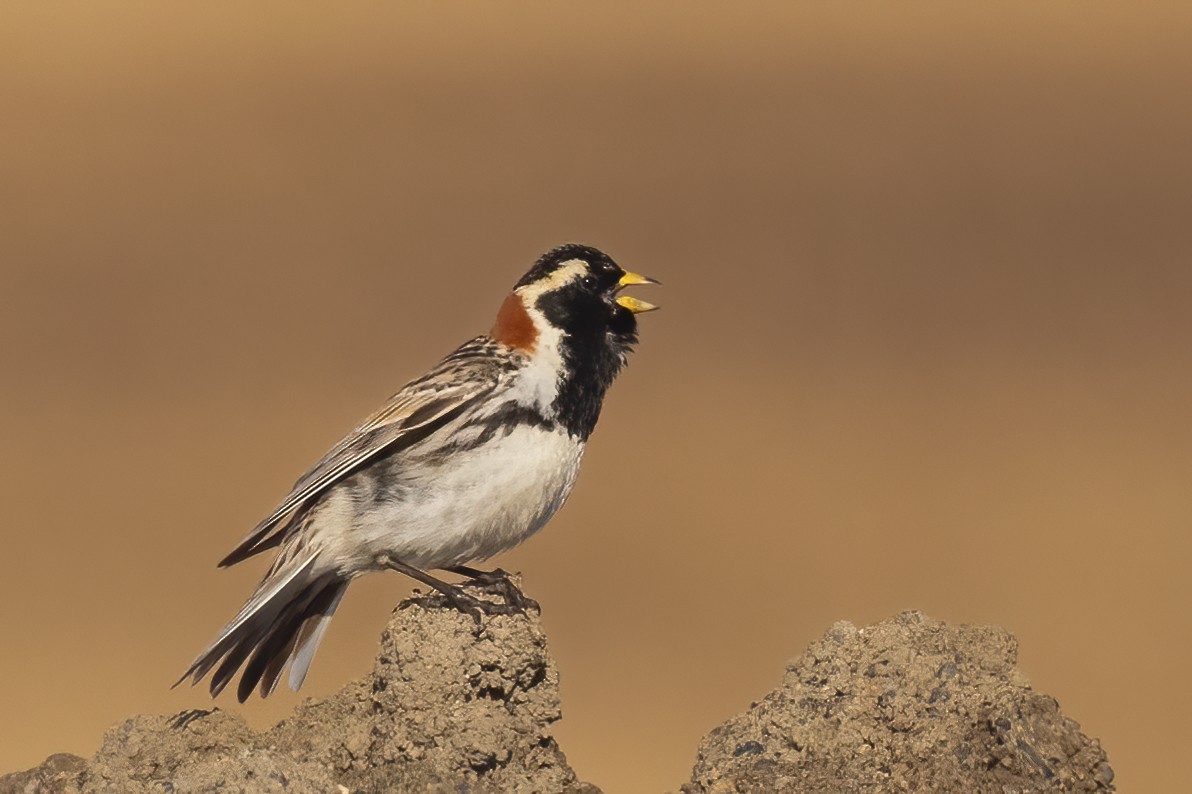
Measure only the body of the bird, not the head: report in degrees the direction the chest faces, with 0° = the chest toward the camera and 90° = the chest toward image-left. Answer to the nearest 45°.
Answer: approximately 270°

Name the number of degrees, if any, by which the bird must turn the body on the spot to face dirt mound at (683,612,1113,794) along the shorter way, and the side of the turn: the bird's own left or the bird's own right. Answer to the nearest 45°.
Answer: approximately 45° to the bird's own right
